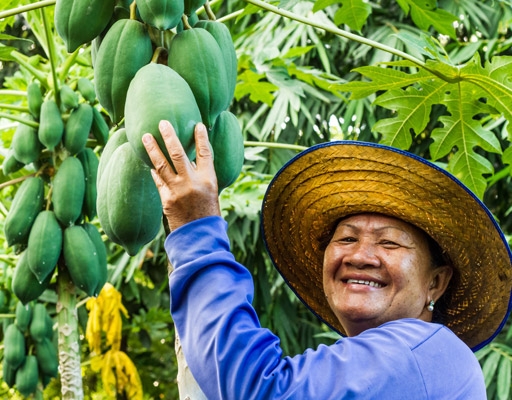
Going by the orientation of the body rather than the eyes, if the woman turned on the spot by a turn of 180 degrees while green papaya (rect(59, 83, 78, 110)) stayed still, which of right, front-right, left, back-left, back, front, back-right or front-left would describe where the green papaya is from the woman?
back-left

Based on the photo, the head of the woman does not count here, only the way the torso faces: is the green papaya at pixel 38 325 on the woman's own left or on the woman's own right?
on the woman's own right

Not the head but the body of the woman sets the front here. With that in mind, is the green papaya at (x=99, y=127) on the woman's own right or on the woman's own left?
on the woman's own right

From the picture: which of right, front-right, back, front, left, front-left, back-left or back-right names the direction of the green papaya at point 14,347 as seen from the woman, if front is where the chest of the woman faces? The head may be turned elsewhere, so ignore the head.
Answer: front-right

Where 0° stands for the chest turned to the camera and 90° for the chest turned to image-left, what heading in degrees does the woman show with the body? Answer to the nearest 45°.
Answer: approximately 90°

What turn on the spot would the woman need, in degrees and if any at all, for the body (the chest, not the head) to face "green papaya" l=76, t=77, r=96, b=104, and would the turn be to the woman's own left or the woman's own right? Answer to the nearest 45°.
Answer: approximately 45° to the woman's own right

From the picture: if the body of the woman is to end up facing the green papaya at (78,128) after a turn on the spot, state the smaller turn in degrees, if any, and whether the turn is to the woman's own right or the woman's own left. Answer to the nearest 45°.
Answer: approximately 45° to the woman's own right

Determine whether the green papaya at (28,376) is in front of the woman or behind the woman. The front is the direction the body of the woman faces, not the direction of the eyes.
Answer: in front

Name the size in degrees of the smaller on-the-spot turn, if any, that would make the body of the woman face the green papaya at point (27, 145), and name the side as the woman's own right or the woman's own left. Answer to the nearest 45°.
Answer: approximately 45° to the woman's own right
